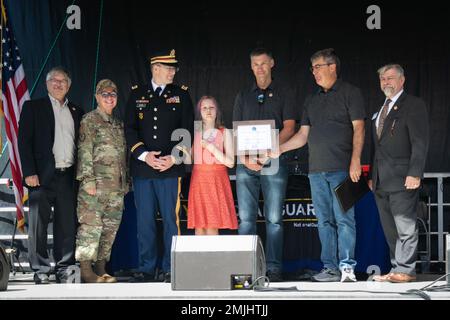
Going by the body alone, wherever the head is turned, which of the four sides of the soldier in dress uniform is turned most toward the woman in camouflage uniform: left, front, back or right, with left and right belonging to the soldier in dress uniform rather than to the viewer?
right

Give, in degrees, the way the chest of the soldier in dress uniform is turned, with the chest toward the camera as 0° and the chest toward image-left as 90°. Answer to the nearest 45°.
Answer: approximately 0°

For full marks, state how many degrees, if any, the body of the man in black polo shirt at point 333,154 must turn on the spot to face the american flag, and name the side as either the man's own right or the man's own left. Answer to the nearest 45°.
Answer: approximately 45° to the man's own right

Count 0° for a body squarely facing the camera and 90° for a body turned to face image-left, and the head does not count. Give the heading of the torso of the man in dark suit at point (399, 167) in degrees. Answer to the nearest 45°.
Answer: approximately 45°

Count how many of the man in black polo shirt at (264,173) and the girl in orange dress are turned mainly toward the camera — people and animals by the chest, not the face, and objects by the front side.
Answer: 2

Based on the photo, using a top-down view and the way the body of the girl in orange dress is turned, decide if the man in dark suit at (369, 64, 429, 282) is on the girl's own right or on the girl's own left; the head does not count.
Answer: on the girl's own left

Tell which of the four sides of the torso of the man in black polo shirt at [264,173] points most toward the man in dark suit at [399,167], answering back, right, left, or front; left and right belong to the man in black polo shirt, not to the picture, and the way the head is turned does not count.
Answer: left

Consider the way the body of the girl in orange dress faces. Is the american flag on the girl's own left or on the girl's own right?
on the girl's own right

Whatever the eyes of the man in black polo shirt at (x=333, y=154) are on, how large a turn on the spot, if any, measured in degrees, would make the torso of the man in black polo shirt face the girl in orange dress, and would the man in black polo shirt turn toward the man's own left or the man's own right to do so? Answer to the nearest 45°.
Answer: approximately 45° to the man's own right
